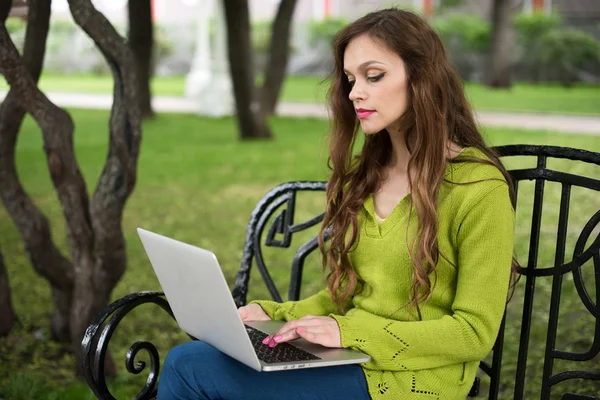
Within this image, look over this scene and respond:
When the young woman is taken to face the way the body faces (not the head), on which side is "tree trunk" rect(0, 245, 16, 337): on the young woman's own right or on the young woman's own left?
on the young woman's own right

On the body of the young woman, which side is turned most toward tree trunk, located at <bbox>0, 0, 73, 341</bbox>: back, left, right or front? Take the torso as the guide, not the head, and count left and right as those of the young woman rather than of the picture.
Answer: right

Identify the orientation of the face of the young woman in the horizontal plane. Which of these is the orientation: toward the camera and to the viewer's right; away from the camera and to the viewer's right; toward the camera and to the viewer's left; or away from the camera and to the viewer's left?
toward the camera and to the viewer's left

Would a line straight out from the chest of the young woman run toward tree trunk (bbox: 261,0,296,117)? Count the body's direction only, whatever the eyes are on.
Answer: no

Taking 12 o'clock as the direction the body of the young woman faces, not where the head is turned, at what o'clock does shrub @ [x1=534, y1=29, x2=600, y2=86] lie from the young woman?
The shrub is roughly at 5 o'clock from the young woman.

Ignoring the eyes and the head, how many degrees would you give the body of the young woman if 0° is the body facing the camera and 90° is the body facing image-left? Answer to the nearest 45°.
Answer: approximately 45°

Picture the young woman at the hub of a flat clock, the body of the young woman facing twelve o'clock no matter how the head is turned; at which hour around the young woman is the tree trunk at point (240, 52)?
The tree trunk is roughly at 4 o'clock from the young woman.

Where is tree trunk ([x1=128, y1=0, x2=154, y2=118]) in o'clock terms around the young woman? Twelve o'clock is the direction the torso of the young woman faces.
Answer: The tree trunk is roughly at 4 o'clock from the young woman.

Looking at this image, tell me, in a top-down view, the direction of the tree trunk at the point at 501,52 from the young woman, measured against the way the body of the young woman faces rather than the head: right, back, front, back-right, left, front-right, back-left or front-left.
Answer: back-right
